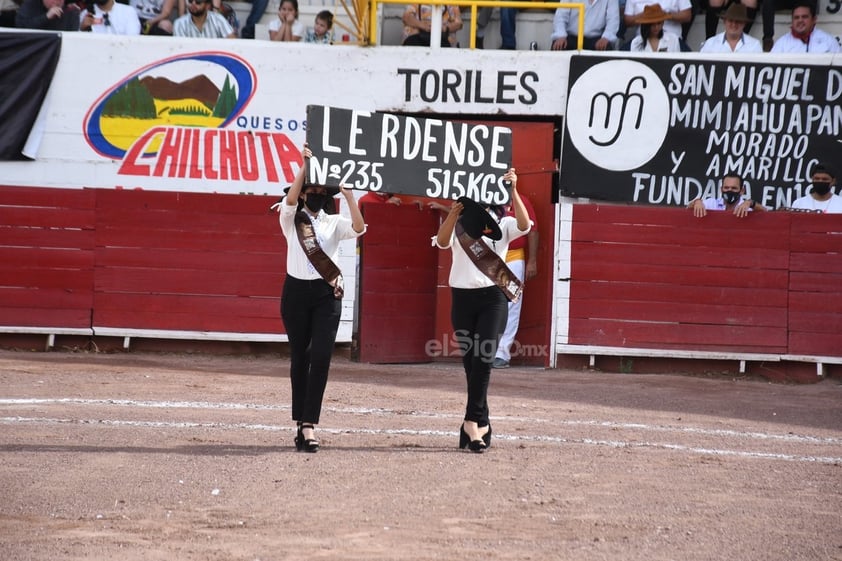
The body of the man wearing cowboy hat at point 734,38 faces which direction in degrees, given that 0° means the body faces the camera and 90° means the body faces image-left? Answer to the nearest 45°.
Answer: approximately 0°

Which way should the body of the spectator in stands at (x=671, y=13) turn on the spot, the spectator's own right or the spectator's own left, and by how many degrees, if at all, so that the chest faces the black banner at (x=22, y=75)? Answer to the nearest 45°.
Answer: approximately 90° to the spectator's own right

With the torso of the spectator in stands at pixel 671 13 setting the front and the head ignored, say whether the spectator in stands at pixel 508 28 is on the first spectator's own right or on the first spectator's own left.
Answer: on the first spectator's own right

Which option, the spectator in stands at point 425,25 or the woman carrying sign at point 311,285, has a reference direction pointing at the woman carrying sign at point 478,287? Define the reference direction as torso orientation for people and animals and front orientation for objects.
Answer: the spectator in stands

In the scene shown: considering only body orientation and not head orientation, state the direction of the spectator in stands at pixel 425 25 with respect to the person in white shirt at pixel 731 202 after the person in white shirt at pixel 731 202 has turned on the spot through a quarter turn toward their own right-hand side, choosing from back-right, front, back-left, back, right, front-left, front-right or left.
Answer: front

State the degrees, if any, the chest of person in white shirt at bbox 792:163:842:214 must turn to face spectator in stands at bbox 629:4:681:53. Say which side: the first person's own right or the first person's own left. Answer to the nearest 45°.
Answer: approximately 90° to the first person's own right

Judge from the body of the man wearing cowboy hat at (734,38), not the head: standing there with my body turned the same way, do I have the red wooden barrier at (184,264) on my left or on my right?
on my right

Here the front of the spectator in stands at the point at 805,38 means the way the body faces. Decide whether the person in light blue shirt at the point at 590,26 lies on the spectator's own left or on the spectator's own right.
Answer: on the spectator's own right
